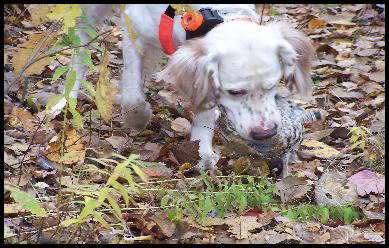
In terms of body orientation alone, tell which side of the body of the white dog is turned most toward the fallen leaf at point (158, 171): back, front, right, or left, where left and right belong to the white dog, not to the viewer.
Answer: right

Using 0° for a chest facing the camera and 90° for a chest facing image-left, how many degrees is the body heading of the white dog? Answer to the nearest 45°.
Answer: approximately 315°

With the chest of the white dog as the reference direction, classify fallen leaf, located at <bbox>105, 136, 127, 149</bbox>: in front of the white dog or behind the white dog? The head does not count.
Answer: behind

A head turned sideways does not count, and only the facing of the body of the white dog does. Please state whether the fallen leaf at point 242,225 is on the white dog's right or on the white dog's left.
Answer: on the white dog's right

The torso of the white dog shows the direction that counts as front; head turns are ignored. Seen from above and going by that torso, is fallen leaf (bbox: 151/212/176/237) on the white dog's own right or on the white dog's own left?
on the white dog's own right
